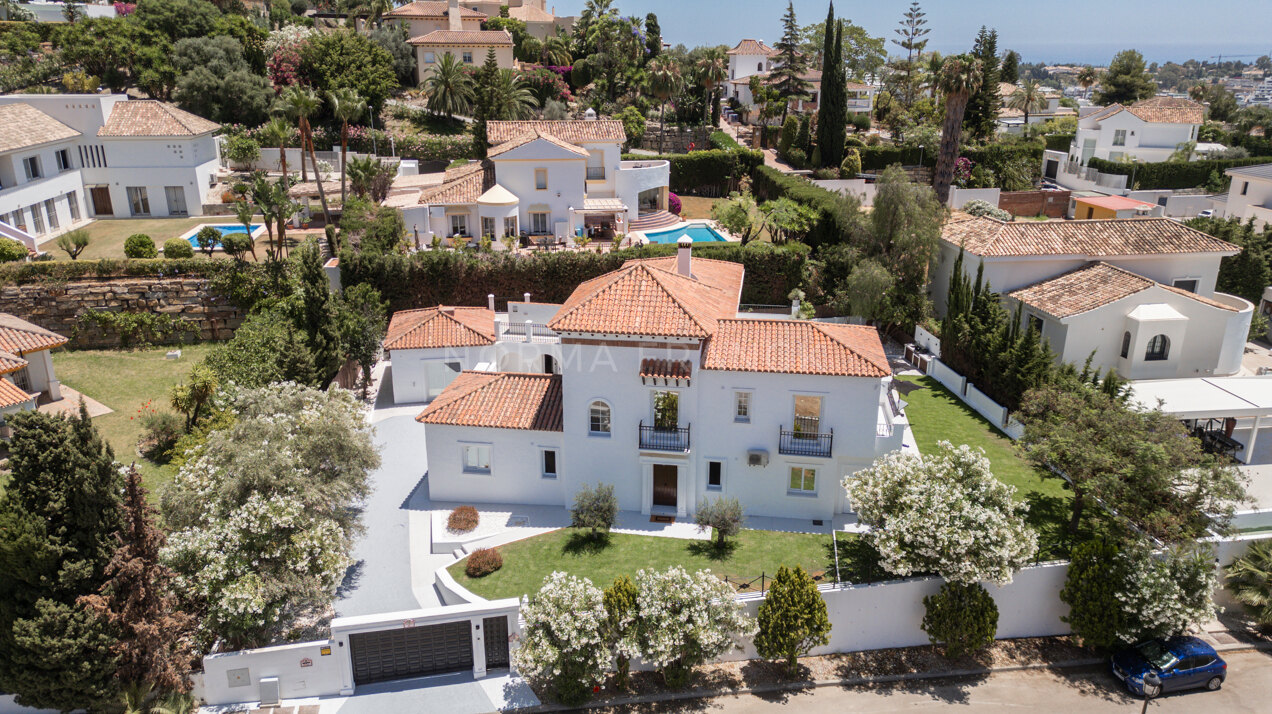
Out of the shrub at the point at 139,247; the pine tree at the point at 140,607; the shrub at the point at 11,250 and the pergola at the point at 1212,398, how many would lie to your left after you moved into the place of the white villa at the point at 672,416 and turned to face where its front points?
1

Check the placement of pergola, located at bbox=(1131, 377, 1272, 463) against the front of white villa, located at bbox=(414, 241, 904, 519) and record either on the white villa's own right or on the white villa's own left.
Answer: on the white villa's own left

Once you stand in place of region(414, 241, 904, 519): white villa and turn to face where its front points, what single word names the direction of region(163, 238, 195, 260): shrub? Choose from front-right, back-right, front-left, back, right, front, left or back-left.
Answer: back-right

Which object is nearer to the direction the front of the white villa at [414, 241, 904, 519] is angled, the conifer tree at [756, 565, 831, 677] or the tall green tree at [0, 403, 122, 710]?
the conifer tree

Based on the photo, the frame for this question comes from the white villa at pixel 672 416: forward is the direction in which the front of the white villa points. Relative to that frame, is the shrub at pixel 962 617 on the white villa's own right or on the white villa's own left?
on the white villa's own left

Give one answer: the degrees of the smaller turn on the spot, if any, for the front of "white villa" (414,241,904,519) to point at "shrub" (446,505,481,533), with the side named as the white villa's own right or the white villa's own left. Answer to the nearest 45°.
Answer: approximately 90° to the white villa's own right

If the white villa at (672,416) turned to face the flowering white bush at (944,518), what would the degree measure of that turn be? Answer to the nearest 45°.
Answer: approximately 45° to its left

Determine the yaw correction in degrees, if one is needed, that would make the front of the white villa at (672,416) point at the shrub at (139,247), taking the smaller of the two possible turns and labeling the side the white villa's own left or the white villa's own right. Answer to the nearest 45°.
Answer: approximately 135° to the white villa's own right

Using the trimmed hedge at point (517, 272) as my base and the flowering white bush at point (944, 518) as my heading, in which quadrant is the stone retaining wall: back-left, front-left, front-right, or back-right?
back-right

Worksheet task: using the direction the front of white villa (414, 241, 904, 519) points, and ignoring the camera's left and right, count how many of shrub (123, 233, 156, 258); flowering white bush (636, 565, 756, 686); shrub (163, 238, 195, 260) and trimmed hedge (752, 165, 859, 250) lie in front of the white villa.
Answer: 1

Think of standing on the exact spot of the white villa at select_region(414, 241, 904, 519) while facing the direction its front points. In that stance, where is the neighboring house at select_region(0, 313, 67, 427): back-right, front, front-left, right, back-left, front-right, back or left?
right

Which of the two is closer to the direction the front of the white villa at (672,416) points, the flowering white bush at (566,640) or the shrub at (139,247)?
the flowering white bush

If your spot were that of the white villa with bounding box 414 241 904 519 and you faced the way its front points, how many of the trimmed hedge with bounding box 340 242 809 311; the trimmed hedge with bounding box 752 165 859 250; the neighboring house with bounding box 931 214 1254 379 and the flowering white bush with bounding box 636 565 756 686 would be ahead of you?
1

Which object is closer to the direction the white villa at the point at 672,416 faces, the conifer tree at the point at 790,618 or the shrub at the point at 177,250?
the conifer tree

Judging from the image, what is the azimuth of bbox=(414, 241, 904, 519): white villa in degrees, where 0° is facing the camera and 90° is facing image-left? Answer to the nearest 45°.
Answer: approximately 0°
